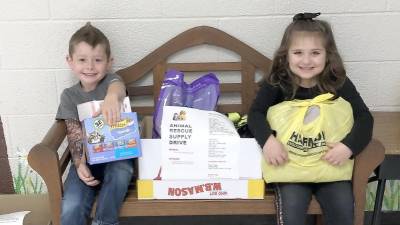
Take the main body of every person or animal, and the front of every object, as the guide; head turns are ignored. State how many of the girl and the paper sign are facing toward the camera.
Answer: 2

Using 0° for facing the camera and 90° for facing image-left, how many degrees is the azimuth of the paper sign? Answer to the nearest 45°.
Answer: approximately 0°

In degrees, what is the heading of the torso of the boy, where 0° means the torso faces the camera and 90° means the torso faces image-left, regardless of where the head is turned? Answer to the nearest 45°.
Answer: approximately 0°

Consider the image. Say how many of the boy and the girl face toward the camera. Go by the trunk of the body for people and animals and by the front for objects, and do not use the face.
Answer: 2
